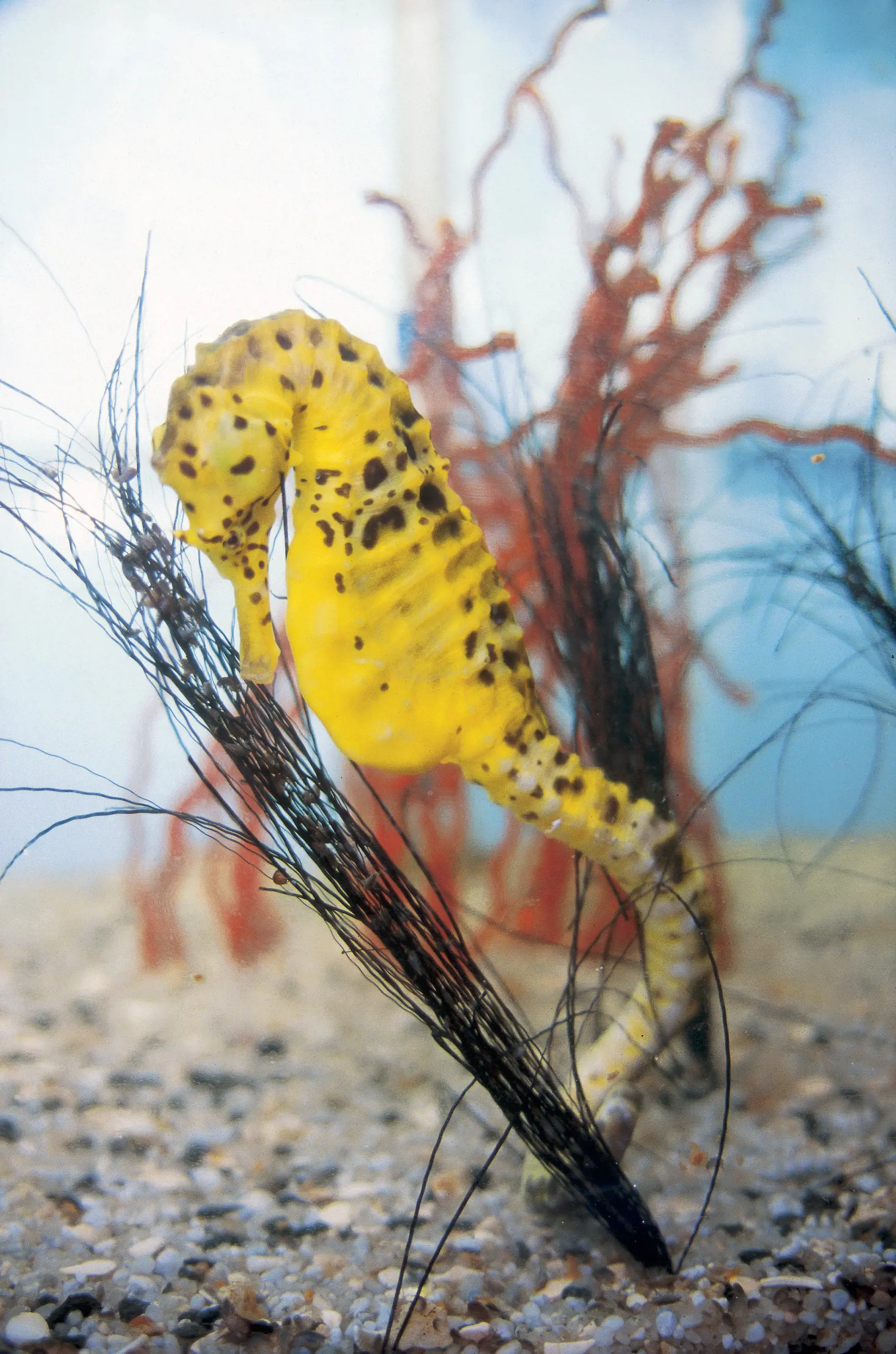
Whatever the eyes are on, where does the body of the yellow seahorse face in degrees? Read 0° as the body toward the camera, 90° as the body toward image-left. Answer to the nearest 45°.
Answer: approximately 90°
